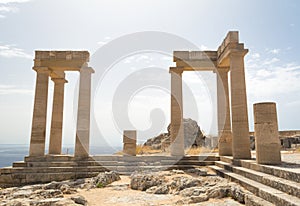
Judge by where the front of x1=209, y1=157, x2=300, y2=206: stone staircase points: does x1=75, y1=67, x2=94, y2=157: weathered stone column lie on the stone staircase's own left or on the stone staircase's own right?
on the stone staircase's own right

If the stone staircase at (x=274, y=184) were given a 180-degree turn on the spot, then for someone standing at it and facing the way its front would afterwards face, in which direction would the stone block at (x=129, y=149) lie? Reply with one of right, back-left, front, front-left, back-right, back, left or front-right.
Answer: left

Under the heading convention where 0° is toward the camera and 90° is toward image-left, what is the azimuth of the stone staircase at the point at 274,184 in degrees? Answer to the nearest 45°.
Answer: approximately 45°

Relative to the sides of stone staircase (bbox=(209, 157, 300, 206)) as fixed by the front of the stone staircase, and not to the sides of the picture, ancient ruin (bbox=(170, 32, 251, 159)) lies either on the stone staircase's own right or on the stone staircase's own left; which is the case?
on the stone staircase's own right

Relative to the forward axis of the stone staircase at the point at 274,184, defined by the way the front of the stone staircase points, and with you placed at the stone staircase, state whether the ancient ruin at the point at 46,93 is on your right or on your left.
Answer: on your right

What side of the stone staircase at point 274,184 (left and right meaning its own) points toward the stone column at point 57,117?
right

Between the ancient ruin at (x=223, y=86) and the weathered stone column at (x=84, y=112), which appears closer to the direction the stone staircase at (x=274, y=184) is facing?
the weathered stone column

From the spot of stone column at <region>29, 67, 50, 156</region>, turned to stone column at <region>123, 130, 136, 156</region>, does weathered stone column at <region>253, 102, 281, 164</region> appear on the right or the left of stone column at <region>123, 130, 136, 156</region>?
right

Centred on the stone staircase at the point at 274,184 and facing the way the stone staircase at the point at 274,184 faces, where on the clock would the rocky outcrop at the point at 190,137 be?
The rocky outcrop is roughly at 4 o'clock from the stone staircase.

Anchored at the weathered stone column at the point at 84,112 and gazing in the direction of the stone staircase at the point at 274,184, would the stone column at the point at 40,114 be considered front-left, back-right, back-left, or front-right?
back-right
